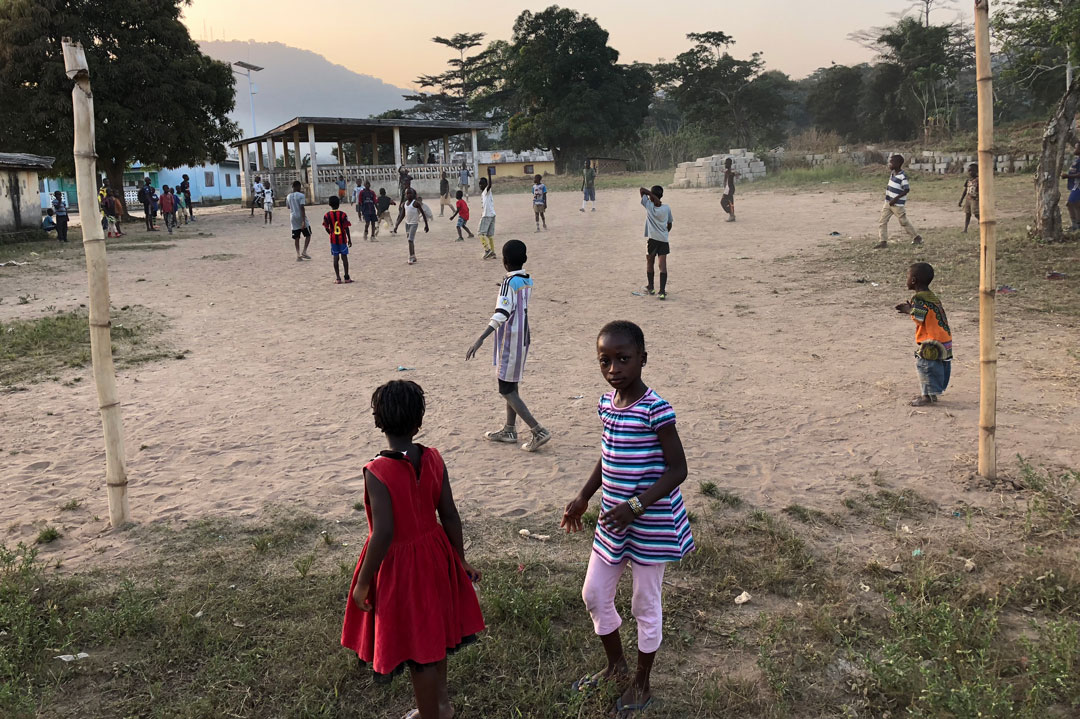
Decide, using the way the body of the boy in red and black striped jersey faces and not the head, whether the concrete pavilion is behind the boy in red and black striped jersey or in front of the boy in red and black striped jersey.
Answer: in front

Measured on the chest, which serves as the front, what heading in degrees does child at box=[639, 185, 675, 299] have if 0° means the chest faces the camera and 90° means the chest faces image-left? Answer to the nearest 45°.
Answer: approximately 180°

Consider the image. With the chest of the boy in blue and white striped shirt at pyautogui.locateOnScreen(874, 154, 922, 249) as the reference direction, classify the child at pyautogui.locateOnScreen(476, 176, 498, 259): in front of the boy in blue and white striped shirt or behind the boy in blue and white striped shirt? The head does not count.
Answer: in front

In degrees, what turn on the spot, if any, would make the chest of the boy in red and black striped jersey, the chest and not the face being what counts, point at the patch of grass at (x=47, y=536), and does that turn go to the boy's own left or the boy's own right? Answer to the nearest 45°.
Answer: approximately 180°

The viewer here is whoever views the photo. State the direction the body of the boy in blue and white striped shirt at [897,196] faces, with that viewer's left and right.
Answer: facing to the left of the viewer

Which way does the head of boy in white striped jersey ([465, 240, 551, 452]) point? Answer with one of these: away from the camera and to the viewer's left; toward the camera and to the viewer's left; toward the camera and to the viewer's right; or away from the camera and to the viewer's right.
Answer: away from the camera and to the viewer's left

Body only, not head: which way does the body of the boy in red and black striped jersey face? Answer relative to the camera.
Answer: away from the camera
